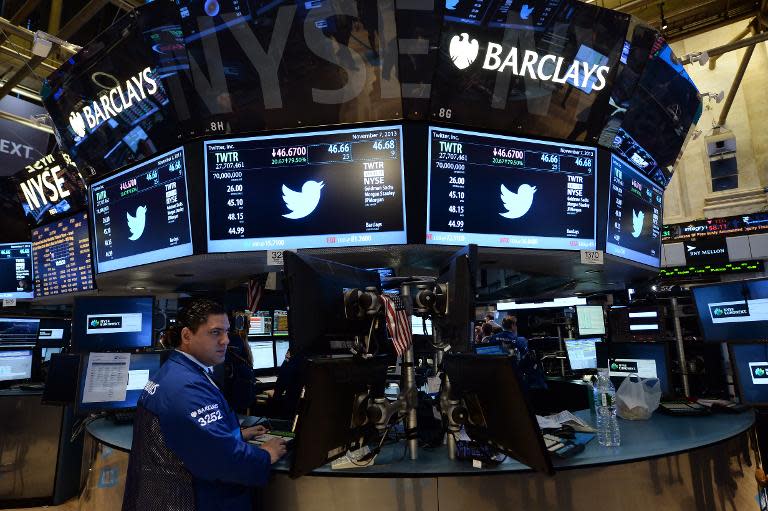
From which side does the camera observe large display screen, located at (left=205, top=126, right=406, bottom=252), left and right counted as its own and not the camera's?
front

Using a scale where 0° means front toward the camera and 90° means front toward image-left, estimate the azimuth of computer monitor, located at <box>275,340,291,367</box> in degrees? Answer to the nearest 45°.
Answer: approximately 0°

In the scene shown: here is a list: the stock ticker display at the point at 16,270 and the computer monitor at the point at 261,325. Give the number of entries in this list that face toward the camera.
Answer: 2

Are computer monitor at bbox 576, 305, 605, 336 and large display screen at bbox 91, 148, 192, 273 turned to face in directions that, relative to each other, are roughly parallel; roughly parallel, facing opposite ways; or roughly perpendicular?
roughly parallel

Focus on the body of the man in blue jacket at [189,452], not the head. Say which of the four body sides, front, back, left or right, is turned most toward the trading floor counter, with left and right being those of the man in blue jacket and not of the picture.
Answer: front

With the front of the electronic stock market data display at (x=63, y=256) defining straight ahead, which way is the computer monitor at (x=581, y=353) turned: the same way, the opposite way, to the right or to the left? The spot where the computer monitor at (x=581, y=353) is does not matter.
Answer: the same way

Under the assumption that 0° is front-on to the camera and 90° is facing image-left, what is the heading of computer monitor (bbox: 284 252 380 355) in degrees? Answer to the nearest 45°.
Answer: approximately 135°

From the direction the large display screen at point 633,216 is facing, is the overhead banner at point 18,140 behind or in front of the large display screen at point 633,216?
behind

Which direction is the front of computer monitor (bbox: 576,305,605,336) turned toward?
toward the camera

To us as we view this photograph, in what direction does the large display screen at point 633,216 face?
facing the viewer and to the right of the viewer

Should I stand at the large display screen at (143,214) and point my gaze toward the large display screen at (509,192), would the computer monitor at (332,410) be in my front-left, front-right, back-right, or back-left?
front-right

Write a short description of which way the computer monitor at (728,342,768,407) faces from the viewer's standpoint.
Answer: facing the viewer
